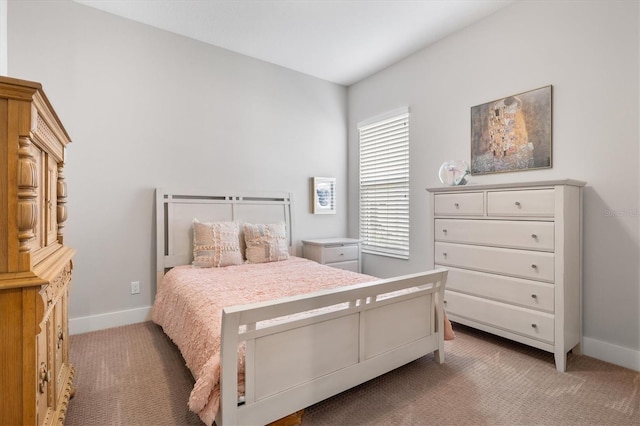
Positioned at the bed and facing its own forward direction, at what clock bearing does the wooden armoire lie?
The wooden armoire is roughly at 3 o'clock from the bed.

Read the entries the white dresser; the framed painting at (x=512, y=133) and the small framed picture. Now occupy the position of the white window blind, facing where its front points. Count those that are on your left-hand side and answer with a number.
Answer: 2

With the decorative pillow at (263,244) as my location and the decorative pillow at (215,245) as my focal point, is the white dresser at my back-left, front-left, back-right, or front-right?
back-left

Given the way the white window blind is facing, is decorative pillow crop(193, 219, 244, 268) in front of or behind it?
in front

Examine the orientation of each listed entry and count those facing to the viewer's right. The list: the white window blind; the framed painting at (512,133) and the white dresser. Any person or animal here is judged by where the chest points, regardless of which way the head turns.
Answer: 0

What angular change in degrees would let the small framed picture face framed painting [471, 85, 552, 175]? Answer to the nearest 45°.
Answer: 0° — it already faces it

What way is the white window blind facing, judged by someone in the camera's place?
facing the viewer and to the left of the viewer

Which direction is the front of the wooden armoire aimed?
to the viewer's right

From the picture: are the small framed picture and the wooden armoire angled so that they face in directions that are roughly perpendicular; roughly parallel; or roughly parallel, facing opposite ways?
roughly perpendicular

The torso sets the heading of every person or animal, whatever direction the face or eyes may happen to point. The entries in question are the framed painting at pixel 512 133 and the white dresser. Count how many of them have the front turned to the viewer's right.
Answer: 0

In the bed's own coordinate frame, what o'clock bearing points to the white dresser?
The white dresser is roughly at 10 o'clock from the bed.

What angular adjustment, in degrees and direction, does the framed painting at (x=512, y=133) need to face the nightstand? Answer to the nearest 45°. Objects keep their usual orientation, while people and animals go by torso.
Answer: approximately 45° to its right

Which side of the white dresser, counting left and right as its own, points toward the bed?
front

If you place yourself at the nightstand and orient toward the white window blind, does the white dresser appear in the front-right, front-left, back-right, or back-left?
front-right

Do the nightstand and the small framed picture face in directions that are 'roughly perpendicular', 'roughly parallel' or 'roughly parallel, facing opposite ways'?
roughly parallel

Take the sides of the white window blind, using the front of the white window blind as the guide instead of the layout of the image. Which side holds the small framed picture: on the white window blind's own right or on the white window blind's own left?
on the white window blind's own right

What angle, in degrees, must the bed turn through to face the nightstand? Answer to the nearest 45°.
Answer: approximately 135° to its left

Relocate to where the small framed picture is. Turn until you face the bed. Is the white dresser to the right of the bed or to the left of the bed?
left
